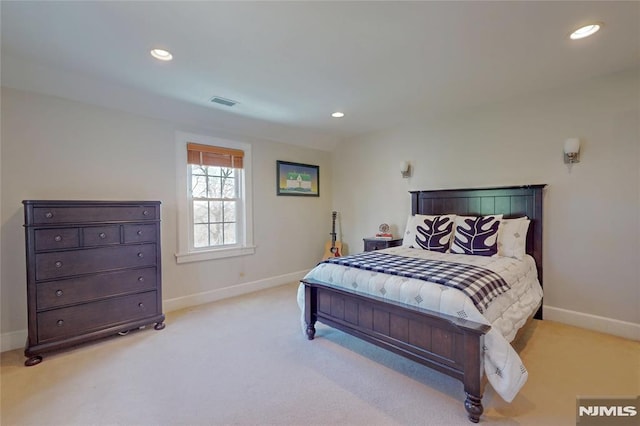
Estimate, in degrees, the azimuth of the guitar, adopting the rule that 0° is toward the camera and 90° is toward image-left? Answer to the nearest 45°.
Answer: approximately 0°

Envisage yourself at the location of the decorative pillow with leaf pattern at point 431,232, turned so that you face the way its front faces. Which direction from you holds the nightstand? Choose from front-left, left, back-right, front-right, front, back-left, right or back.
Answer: back-right

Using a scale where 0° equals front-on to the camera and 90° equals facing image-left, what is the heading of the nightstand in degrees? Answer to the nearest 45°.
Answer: approximately 45°

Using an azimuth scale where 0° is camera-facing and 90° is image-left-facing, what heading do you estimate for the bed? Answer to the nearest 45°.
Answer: approximately 45°

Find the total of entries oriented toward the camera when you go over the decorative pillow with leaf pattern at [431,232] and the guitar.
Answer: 2

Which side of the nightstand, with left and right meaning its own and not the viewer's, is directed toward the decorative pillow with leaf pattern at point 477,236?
left
